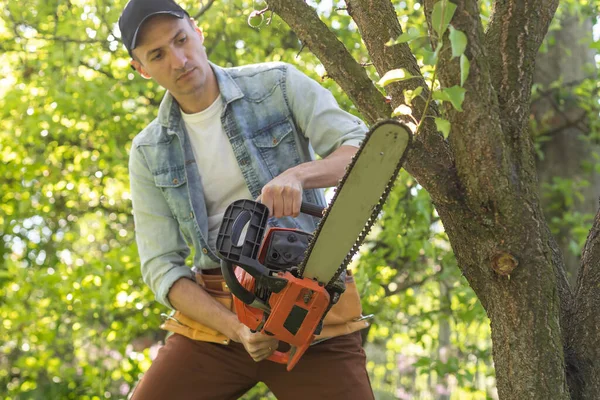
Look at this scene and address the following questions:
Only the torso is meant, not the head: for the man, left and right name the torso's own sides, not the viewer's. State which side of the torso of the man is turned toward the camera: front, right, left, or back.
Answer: front

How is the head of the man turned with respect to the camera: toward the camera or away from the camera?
toward the camera

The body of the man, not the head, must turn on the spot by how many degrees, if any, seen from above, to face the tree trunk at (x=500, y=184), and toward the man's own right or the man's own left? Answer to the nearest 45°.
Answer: approximately 45° to the man's own left

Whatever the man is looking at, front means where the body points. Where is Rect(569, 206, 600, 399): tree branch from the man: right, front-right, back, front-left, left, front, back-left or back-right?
front-left
